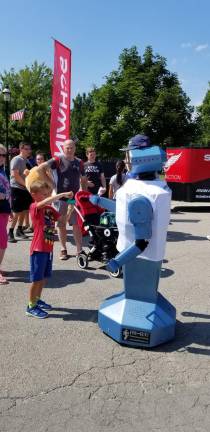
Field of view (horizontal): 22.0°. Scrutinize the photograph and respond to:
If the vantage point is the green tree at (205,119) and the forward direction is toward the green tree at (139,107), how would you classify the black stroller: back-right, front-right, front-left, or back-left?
front-left

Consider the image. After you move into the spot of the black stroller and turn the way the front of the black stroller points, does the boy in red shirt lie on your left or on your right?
on your right

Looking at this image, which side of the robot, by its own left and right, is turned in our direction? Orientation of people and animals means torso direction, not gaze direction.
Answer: left

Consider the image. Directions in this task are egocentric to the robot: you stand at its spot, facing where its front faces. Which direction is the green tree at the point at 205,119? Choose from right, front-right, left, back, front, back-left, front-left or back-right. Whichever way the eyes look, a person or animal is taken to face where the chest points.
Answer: right

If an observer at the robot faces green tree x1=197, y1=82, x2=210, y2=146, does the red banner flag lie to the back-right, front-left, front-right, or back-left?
front-left

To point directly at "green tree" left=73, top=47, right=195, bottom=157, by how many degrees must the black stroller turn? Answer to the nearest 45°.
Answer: approximately 135° to its left

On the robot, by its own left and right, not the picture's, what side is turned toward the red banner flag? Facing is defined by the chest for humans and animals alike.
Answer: right

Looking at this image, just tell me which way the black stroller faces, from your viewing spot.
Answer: facing the viewer and to the right of the viewer

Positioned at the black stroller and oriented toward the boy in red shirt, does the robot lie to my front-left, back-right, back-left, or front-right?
front-left

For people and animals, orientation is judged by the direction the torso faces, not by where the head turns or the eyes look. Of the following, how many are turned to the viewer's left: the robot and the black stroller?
1

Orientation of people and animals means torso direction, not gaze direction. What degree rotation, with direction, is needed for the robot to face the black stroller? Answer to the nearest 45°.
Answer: approximately 90° to its right

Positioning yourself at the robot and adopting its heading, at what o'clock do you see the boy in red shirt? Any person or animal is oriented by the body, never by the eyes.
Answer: The boy in red shirt is roughly at 1 o'clock from the robot.

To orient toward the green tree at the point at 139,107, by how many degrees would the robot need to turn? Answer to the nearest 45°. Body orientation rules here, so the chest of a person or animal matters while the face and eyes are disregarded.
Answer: approximately 90° to its right

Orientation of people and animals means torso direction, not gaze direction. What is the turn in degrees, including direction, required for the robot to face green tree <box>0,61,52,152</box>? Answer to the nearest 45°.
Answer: approximately 90° to its right
